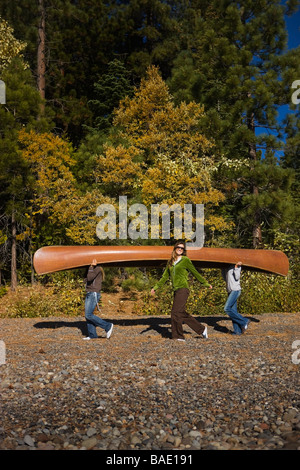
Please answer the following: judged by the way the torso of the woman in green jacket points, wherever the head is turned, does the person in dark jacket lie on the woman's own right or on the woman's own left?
on the woman's own right

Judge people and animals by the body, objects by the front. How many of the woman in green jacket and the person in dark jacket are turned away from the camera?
0

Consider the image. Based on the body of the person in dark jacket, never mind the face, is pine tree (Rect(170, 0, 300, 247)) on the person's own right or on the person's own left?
on the person's own right

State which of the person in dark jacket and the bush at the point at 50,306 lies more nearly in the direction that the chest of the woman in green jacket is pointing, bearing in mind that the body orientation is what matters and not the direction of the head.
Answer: the person in dark jacket

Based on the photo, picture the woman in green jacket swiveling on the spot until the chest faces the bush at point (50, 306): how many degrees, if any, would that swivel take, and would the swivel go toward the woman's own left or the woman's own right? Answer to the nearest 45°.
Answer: approximately 90° to the woman's own right

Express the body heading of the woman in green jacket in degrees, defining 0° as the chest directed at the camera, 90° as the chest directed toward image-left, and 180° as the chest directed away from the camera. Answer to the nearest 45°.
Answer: approximately 45°

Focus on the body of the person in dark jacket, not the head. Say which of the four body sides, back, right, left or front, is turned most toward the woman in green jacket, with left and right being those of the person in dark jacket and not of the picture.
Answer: back

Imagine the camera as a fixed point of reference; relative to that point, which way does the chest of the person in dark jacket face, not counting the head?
to the viewer's left
